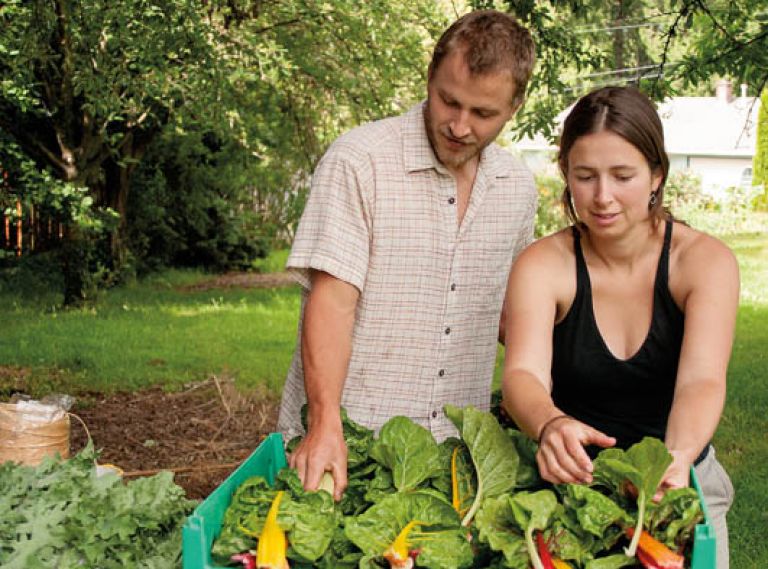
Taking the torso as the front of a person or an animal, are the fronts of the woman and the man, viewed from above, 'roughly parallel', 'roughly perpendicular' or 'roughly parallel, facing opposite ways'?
roughly parallel

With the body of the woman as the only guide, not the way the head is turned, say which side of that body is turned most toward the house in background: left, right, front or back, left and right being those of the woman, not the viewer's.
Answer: back

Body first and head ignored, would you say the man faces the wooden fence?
no

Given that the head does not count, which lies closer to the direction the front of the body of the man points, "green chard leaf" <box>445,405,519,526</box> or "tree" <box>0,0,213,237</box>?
the green chard leaf

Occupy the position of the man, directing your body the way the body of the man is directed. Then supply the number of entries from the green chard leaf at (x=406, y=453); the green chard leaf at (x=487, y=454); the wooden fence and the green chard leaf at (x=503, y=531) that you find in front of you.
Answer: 3

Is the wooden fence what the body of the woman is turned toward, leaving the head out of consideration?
no

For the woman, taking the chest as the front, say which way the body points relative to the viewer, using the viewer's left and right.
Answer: facing the viewer

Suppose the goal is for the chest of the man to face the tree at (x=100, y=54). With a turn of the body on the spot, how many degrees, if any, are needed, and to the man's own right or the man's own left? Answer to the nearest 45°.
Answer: approximately 135° to the man's own right

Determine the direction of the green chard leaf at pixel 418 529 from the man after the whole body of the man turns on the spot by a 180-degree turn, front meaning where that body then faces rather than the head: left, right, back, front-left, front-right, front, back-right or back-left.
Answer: back

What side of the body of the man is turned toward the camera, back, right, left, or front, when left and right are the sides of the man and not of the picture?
front

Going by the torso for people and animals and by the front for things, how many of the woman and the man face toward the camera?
2

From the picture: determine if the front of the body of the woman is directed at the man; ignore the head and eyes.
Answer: no
